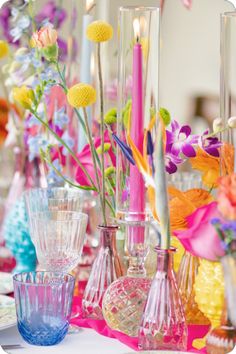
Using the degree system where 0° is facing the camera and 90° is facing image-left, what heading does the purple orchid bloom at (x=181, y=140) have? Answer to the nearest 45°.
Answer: approximately 0°
